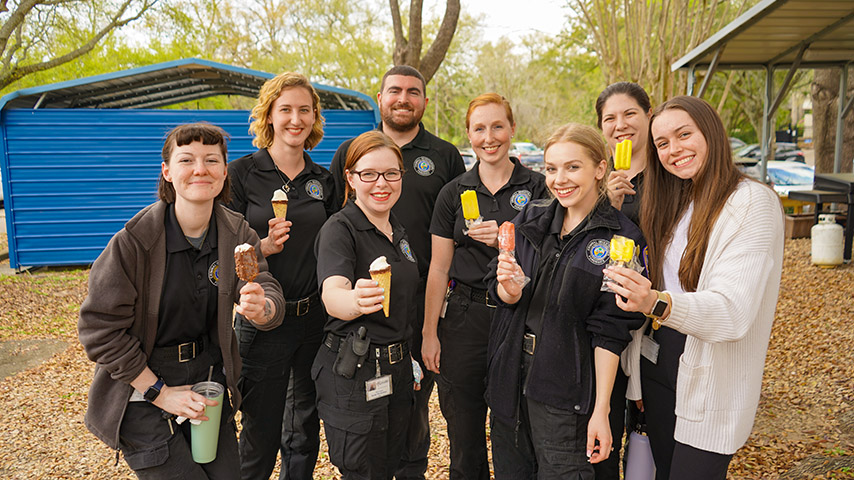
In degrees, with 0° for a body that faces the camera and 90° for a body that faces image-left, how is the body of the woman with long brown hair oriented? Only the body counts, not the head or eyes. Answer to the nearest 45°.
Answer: approximately 45°

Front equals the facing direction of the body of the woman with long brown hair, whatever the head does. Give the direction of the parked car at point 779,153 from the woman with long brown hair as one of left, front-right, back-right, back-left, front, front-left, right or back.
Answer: back-right

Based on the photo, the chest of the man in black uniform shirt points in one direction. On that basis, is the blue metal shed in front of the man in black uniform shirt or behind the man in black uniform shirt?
behind

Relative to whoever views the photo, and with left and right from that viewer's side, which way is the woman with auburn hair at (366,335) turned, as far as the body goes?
facing the viewer and to the right of the viewer

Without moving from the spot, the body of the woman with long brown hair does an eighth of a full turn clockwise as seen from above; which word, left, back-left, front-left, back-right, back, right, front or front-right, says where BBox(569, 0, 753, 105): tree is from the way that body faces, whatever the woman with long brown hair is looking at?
right

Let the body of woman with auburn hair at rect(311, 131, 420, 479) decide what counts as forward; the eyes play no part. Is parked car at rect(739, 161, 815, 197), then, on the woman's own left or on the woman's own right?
on the woman's own left

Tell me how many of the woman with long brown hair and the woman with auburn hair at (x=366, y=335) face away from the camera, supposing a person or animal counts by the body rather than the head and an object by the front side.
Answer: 0

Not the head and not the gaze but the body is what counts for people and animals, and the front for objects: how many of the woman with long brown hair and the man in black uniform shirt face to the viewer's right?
0

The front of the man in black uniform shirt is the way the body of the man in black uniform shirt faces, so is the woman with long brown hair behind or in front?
in front

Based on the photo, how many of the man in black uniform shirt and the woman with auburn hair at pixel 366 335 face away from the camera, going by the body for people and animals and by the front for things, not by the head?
0

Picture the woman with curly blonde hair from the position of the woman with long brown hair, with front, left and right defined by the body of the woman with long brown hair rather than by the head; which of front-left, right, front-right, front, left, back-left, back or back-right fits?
front-right

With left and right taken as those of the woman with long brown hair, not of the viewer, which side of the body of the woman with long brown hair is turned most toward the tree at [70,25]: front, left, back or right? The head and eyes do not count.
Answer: right

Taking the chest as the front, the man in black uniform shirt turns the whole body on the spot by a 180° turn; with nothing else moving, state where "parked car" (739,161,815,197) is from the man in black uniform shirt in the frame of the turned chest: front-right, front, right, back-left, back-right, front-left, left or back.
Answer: front-right
